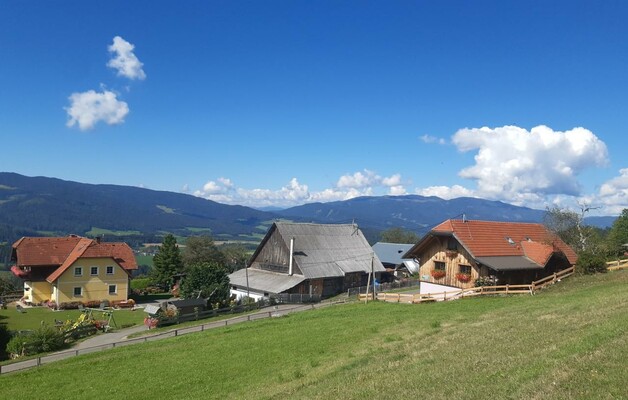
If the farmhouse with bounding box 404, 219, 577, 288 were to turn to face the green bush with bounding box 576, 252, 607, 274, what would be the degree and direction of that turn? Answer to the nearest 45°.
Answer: approximately 135° to its left

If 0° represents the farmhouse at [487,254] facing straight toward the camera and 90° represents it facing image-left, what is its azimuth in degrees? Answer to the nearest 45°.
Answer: approximately 45°

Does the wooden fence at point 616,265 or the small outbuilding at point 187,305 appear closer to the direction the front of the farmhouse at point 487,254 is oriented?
the small outbuilding

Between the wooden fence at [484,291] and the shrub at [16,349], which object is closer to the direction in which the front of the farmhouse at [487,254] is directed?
the shrub

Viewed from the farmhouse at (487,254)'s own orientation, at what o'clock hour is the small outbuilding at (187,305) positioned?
The small outbuilding is roughly at 1 o'clock from the farmhouse.

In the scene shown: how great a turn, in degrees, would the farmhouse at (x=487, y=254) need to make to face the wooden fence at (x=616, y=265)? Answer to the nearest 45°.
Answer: approximately 135° to its left

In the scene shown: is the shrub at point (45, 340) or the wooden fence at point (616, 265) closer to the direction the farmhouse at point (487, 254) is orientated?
the shrub

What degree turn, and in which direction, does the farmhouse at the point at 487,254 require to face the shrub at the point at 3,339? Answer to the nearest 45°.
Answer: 0° — it already faces it

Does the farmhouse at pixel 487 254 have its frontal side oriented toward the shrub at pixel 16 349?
yes
